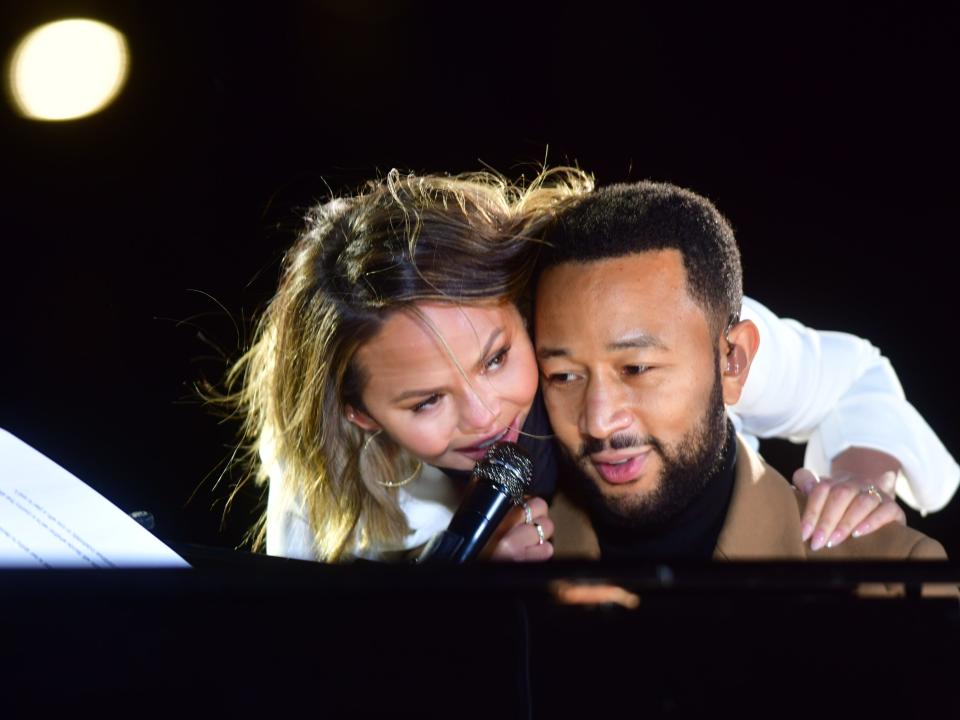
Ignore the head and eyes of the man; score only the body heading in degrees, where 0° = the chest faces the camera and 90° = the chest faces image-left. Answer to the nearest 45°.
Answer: approximately 45°

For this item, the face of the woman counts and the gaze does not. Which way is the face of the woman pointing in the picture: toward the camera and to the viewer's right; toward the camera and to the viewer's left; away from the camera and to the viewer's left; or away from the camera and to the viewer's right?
toward the camera and to the viewer's right
